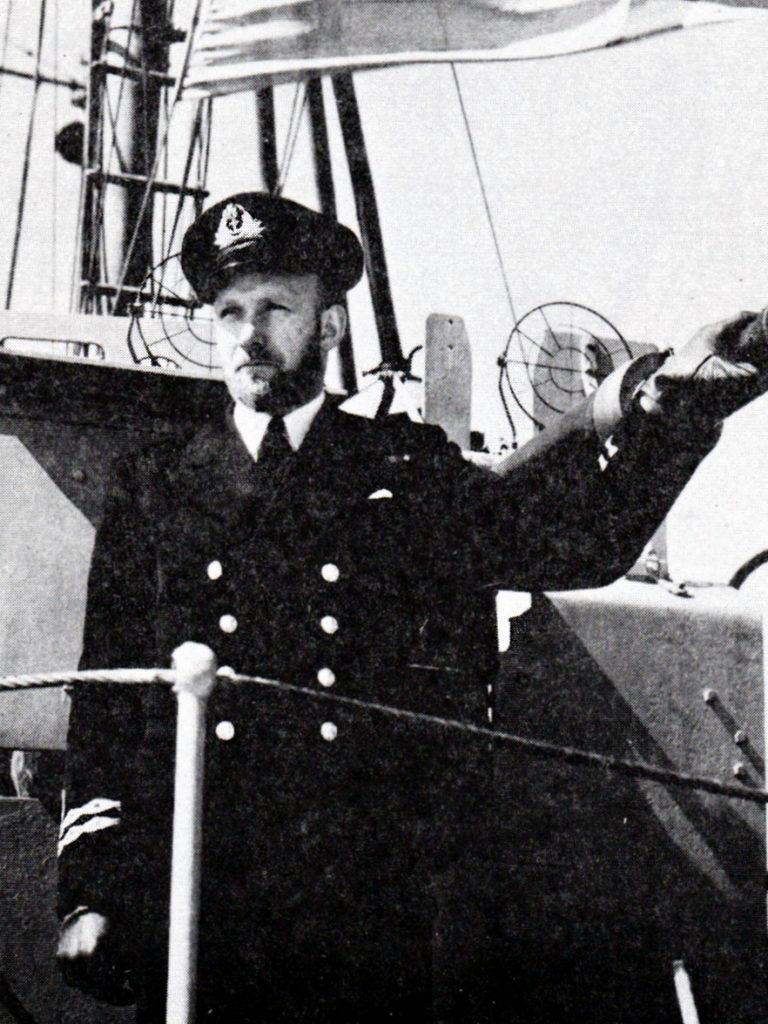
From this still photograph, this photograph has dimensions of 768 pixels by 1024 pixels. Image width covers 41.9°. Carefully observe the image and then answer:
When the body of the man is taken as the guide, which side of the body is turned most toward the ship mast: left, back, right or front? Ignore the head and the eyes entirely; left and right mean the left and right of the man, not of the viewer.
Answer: back

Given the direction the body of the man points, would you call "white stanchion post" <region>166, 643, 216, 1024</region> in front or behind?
in front

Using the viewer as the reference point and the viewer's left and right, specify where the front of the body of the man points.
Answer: facing the viewer

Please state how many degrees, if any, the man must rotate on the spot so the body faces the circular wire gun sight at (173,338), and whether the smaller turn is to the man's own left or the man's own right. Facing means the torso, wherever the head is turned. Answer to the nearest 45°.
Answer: approximately 180°

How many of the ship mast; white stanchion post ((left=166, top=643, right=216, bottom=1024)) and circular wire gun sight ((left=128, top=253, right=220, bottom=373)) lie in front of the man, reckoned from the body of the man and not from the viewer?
1
